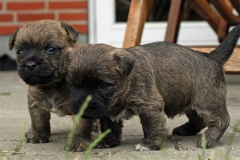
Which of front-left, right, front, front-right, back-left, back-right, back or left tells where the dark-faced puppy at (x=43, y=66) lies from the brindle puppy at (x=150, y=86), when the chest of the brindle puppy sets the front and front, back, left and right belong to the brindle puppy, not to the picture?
front

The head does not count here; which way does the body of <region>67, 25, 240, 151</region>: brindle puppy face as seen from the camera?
to the viewer's left

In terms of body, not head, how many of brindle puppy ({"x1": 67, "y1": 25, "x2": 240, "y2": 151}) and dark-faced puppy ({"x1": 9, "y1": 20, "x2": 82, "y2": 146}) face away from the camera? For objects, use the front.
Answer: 0

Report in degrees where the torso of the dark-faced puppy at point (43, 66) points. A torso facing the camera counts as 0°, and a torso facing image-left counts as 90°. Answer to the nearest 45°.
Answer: approximately 45°

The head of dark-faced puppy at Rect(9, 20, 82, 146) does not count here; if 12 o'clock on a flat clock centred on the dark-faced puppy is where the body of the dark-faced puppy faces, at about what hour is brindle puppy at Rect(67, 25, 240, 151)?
The brindle puppy is roughly at 8 o'clock from the dark-faced puppy.
